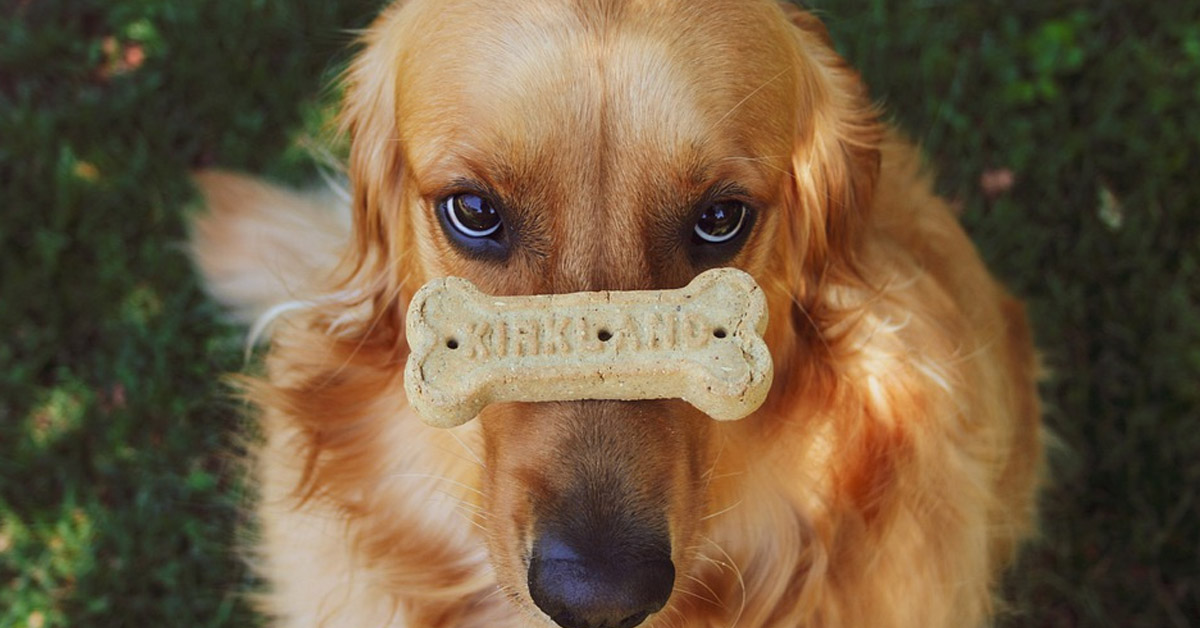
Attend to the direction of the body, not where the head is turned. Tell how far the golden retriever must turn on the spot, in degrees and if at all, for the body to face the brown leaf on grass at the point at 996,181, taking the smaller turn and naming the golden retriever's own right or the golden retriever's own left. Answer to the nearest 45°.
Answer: approximately 135° to the golden retriever's own left

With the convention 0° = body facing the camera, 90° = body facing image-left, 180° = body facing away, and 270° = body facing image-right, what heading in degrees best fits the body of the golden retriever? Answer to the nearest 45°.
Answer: approximately 0°

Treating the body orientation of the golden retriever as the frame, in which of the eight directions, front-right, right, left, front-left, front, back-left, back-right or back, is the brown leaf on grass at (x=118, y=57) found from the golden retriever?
back-right
